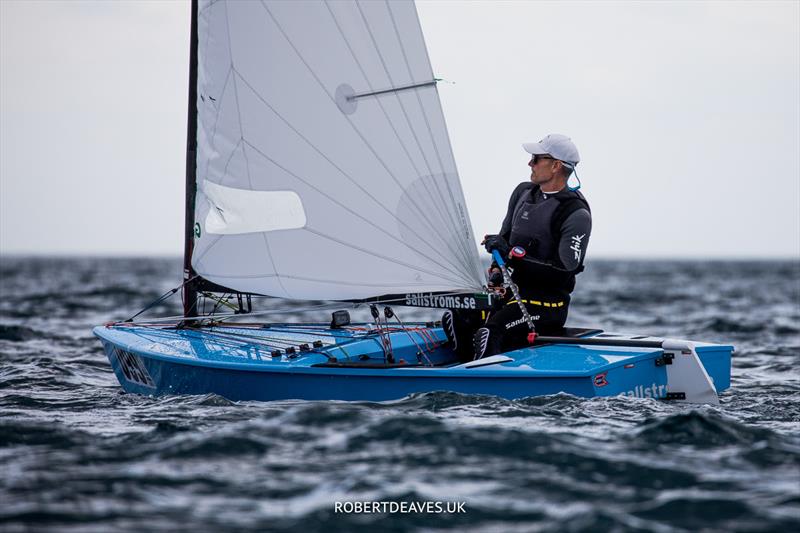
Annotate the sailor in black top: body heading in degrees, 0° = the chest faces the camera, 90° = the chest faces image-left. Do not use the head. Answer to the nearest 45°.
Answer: approximately 45°
